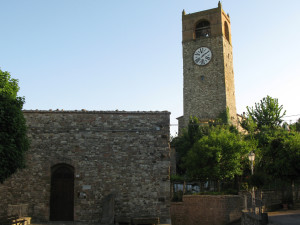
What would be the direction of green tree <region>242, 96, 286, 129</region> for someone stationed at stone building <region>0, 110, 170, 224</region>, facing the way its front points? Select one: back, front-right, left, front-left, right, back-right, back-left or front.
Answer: back-left

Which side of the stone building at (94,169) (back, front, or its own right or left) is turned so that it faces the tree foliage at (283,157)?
left

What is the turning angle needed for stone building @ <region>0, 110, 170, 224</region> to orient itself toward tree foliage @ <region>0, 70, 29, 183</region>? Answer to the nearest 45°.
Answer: approximately 45° to its right

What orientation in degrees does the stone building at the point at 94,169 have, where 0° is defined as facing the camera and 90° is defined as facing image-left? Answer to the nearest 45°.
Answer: approximately 0°

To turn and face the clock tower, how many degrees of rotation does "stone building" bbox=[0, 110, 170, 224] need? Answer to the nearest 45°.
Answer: approximately 135° to its left

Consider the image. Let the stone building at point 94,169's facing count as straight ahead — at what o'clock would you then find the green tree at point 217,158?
The green tree is roughly at 8 o'clock from the stone building.

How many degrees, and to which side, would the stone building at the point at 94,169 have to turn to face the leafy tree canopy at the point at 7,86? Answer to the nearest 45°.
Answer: approximately 45° to its right

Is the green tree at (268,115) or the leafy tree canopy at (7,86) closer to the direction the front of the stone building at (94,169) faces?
the leafy tree canopy

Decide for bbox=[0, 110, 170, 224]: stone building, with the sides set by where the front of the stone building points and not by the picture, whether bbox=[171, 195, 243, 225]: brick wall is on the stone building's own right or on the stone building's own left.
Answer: on the stone building's own left
